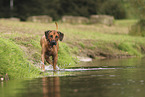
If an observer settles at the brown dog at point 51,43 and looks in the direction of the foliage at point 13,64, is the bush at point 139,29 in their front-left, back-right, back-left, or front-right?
back-right

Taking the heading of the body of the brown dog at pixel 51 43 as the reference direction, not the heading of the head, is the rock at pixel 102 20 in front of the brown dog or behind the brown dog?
behind

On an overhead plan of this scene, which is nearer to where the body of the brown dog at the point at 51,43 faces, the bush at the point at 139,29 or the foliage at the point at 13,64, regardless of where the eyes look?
the foliage

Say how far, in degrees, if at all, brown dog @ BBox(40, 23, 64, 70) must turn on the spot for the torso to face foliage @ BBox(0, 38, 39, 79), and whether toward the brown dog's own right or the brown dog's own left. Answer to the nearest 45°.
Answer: approximately 45° to the brown dog's own right

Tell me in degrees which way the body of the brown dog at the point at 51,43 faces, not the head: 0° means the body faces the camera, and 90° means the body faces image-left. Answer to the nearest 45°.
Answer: approximately 0°

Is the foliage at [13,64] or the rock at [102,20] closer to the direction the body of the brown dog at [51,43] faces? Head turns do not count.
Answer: the foliage
